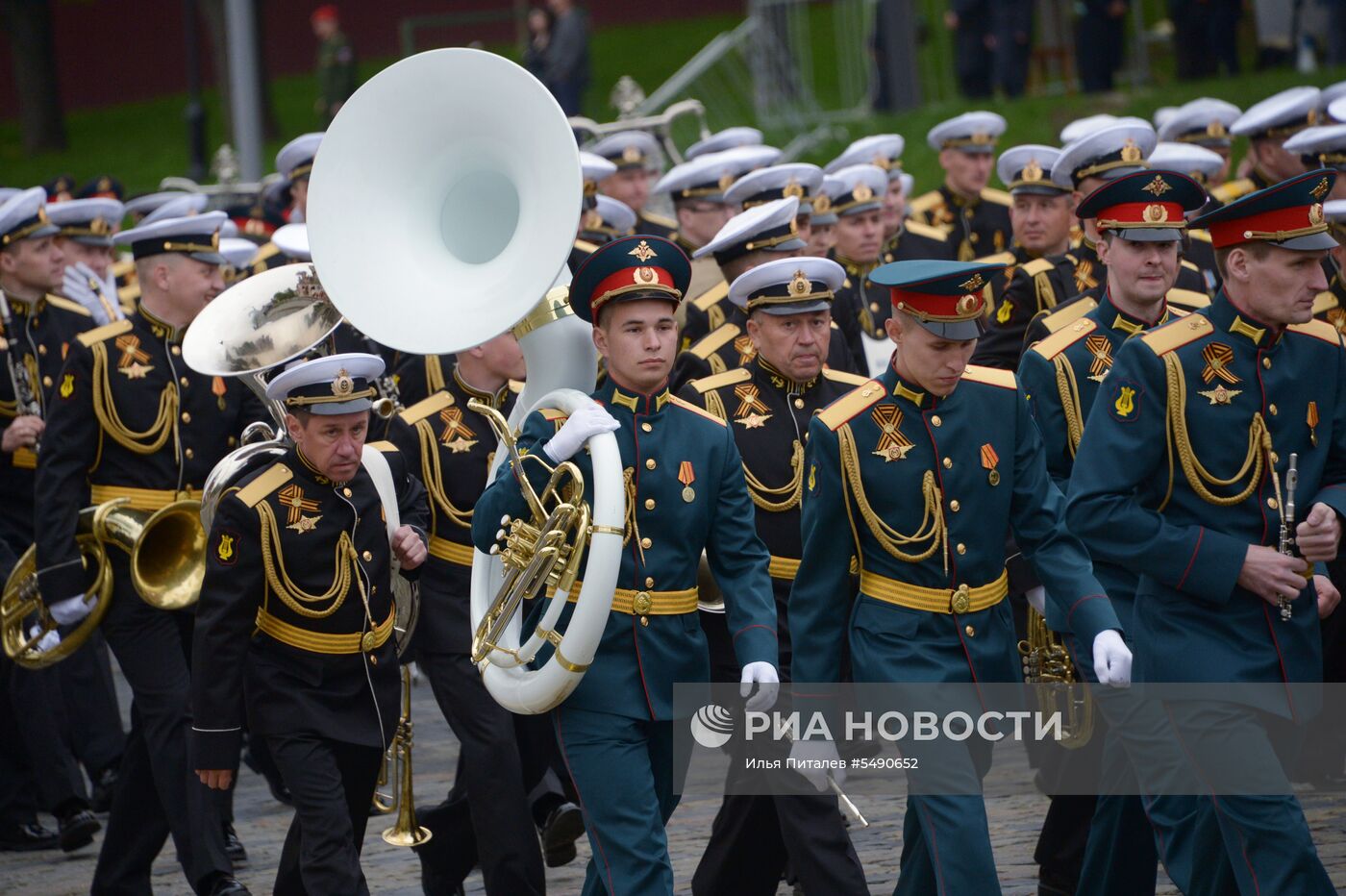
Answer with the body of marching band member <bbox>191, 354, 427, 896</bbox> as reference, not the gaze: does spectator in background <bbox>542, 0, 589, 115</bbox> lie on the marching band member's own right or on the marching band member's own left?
on the marching band member's own left

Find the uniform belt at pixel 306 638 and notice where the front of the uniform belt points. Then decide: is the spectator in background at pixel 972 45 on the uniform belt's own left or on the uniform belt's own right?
on the uniform belt's own left

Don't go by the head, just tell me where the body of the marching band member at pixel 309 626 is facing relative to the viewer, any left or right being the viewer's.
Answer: facing the viewer and to the right of the viewer

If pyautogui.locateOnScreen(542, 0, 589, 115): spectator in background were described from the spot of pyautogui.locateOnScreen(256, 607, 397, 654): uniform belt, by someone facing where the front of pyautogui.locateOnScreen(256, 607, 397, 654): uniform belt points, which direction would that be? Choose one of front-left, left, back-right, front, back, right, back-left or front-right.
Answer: back-left

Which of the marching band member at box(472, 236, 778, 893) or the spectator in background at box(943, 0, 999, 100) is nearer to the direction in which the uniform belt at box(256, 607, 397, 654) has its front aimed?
the marching band member

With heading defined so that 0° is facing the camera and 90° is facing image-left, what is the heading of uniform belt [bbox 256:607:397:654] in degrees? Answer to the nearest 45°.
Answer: approximately 315°

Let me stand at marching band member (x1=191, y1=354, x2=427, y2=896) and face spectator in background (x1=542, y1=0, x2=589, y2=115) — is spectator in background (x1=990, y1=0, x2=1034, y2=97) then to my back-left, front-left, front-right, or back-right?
front-right

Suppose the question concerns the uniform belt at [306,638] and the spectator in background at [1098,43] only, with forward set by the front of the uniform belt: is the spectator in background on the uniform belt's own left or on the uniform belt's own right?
on the uniform belt's own left

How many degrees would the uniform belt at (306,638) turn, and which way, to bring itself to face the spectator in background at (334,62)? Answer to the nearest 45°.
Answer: approximately 135° to its left
